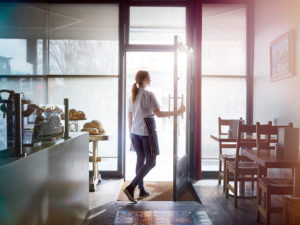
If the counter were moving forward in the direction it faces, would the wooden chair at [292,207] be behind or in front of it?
in front

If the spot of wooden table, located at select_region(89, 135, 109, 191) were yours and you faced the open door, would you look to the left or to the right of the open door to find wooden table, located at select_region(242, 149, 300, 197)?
right

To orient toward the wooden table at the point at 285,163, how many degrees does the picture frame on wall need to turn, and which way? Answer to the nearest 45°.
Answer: approximately 45° to its left

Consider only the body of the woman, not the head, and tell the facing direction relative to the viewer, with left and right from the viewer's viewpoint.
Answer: facing away from the viewer and to the right of the viewer

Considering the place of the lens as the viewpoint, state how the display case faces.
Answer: facing the viewer and to the right of the viewer

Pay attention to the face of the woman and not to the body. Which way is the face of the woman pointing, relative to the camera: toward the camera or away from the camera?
away from the camera

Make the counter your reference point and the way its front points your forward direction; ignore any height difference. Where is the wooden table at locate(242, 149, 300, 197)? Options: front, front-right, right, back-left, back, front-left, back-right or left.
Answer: front-left

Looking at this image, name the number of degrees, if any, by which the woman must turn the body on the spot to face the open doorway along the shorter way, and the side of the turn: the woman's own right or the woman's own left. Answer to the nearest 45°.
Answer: approximately 45° to the woman's own left

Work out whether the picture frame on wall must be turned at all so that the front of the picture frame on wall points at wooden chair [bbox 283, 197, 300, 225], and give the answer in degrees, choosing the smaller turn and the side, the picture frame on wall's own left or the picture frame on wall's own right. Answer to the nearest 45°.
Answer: approximately 45° to the picture frame on wall's own left

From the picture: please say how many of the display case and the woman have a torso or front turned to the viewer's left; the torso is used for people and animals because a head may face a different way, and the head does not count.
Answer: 0

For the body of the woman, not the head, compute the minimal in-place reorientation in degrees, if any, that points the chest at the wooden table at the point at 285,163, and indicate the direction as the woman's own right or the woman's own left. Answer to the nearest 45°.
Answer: approximately 90° to the woman's own right

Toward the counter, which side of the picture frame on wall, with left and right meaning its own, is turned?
front

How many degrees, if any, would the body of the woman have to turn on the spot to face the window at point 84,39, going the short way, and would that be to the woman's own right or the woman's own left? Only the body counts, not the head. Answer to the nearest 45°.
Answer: approximately 90° to the woman's own left
